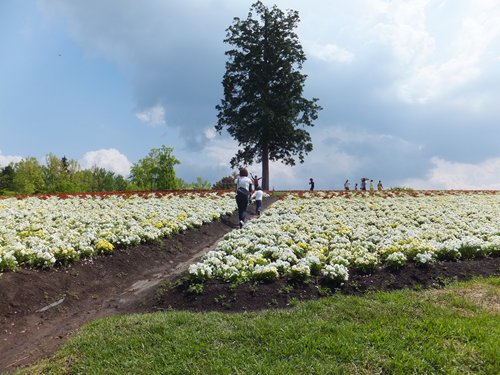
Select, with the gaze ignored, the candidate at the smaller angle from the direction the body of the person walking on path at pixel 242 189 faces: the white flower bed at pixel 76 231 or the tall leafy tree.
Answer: the tall leafy tree

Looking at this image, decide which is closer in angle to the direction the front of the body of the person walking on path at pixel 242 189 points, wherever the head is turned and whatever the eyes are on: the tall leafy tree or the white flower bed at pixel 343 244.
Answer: the tall leafy tree

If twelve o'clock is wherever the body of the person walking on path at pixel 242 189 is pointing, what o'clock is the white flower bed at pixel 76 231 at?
The white flower bed is roughly at 8 o'clock from the person walking on path.

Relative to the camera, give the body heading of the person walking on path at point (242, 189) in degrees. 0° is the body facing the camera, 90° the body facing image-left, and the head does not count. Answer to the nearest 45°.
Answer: approximately 180°

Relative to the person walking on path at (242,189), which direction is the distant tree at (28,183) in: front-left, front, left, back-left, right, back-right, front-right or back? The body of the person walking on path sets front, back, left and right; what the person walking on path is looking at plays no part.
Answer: front-left

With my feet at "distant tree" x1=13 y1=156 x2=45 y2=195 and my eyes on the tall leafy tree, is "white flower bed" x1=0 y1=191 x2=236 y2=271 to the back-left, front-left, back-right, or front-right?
front-right

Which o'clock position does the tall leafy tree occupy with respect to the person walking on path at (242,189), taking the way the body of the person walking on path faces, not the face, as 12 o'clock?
The tall leafy tree is roughly at 12 o'clock from the person walking on path.

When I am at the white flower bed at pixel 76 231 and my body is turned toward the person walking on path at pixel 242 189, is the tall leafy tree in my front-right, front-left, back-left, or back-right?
front-left

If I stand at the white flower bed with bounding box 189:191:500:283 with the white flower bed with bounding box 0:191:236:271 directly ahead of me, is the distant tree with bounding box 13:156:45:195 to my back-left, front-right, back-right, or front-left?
front-right

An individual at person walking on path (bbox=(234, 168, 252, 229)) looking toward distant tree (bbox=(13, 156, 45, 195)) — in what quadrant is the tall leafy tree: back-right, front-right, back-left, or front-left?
front-right

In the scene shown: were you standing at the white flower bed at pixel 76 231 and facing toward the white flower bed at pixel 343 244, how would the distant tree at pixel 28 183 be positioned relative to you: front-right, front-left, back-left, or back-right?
back-left

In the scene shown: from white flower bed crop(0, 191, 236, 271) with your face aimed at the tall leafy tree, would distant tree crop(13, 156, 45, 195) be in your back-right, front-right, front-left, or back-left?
front-left
